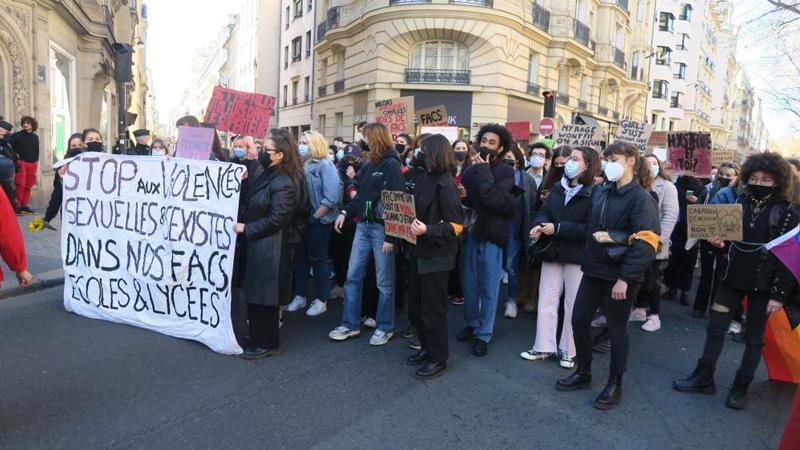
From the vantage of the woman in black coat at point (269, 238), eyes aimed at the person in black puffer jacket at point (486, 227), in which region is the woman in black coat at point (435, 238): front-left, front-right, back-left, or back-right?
front-right

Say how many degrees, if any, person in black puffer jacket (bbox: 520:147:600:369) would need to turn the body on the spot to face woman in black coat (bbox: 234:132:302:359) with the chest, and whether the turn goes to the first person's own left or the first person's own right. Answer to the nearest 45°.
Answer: approximately 45° to the first person's own right

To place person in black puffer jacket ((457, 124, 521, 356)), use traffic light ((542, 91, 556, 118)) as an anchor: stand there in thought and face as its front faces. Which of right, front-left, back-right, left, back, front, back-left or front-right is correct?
front

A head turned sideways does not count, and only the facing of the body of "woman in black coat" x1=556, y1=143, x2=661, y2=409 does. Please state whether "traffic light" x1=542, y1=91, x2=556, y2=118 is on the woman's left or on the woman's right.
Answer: on the woman's right

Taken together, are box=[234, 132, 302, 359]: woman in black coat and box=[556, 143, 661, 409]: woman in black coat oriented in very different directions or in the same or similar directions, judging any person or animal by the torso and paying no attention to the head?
same or similar directions

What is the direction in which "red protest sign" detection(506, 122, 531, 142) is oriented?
toward the camera

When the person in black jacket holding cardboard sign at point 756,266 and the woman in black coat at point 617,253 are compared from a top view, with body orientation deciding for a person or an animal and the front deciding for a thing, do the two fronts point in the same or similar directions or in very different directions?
same or similar directions

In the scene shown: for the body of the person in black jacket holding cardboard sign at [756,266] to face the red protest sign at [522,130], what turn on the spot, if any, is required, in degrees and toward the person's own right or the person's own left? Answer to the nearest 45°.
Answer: approximately 90° to the person's own right

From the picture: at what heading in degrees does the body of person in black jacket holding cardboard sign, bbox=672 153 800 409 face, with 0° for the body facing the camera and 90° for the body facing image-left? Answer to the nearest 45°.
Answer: approximately 45°

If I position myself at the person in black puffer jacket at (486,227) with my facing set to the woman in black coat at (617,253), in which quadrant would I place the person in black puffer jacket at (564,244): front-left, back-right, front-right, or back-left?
front-left

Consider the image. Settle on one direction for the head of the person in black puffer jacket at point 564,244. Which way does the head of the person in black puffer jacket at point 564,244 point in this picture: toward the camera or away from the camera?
toward the camera
